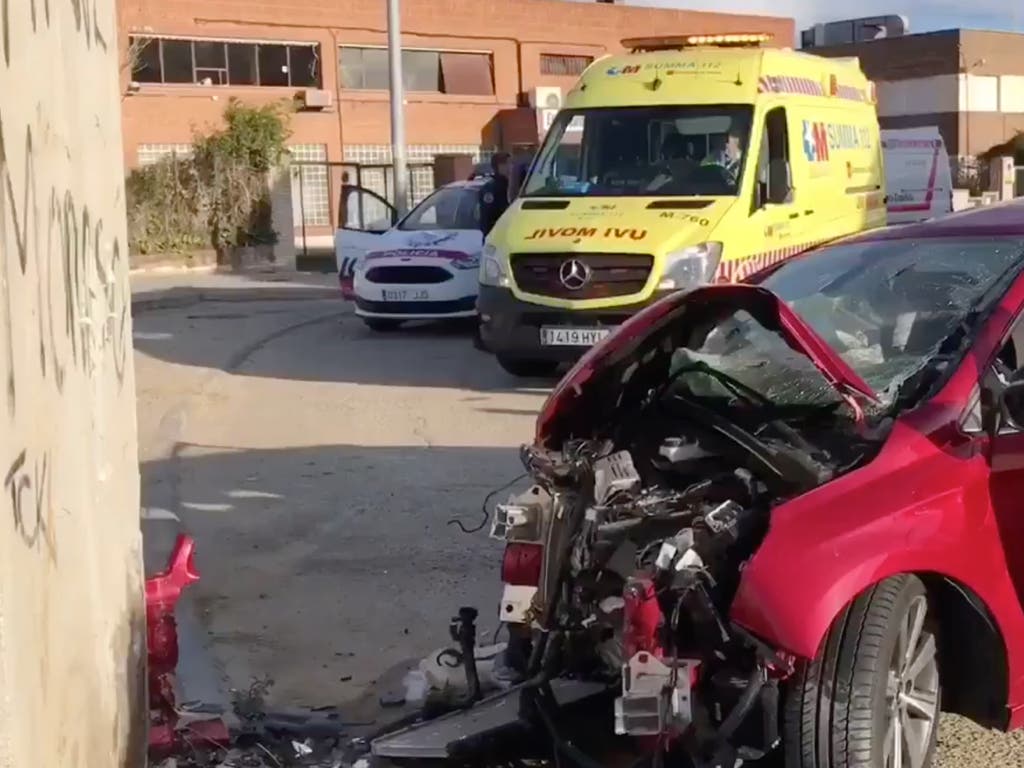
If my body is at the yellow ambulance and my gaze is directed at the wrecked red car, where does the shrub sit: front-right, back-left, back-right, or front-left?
back-right

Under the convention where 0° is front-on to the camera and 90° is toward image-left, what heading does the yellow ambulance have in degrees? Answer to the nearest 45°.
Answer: approximately 45°

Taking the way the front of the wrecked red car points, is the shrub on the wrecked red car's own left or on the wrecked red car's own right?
on the wrecked red car's own right

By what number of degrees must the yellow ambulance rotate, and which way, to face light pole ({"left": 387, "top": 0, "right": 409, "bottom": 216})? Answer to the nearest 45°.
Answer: approximately 135° to its right

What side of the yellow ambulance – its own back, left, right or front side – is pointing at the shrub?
right

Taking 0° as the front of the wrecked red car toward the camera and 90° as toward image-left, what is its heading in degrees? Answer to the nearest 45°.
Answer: approximately 45°

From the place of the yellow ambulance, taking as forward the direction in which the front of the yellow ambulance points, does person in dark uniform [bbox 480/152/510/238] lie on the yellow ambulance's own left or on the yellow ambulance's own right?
on the yellow ambulance's own right

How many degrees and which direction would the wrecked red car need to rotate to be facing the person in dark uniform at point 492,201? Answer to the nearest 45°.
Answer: approximately 135° to its right

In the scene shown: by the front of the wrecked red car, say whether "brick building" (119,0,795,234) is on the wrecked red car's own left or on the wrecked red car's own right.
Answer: on the wrecked red car's own right

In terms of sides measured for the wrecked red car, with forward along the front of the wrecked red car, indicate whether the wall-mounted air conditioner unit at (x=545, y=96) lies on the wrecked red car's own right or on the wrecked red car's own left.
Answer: on the wrecked red car's own right
